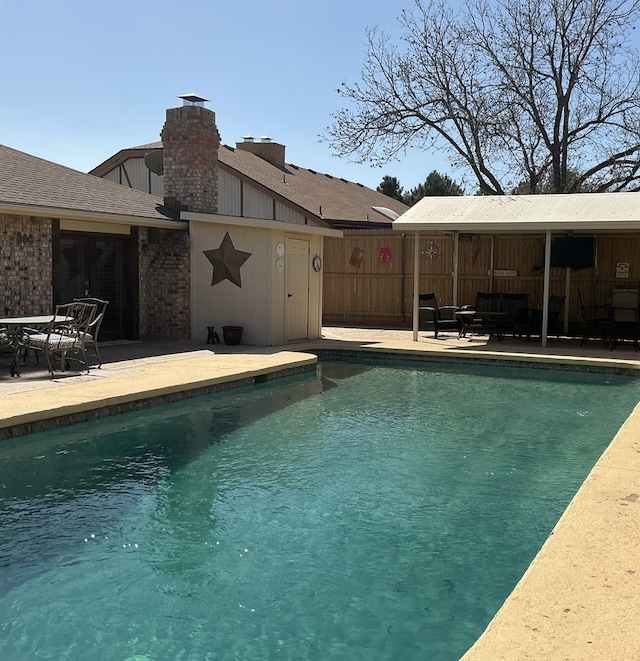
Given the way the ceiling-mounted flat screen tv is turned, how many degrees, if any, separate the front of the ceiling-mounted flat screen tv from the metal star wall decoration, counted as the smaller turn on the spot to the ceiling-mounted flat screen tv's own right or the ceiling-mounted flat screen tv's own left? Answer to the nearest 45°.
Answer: approximately 45° to the ceiling-mounted flat screen tv's own right

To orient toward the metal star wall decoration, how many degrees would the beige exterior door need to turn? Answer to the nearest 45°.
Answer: approximately 135° to its right

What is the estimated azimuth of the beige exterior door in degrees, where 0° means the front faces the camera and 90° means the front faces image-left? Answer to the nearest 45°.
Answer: approximately 315°

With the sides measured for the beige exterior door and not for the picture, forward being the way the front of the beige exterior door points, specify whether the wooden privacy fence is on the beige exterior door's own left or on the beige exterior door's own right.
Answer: on the beige exterior door's own left

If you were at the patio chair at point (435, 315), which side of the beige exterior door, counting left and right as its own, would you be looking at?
left

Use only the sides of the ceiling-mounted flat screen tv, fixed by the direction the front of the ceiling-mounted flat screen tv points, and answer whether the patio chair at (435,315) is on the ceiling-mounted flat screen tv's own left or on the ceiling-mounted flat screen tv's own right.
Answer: on the ceiling-mounted flat screen tv's own right

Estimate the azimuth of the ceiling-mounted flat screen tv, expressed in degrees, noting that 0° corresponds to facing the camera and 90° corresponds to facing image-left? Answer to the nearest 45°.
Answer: approximately 0°
